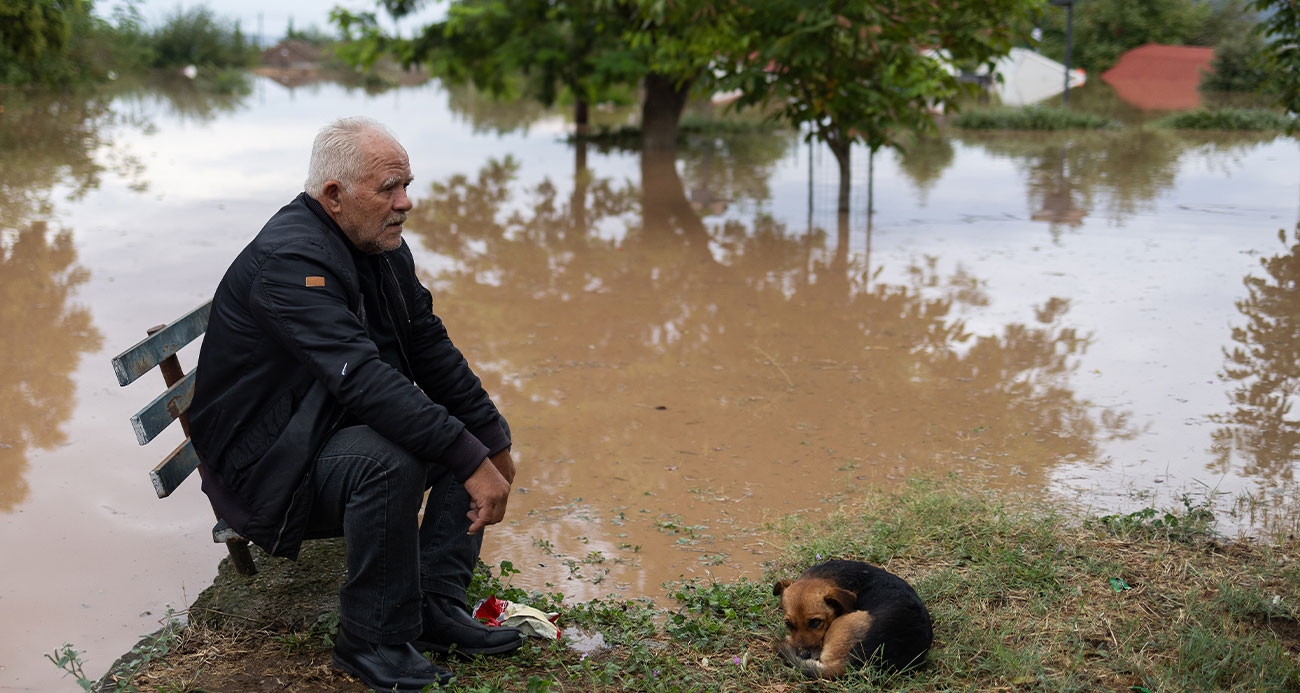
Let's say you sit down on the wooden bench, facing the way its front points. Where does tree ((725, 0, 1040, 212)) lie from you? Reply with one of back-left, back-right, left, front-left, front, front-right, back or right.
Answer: left

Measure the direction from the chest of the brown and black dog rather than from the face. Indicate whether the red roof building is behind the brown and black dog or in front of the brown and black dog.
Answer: behind

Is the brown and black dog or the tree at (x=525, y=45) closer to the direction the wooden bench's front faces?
the brown and black dog

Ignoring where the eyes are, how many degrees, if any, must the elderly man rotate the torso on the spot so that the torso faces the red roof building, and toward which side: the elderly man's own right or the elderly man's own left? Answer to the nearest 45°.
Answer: approximately 90° to the elderly man's own left

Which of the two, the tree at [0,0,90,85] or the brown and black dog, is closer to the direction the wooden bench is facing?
the brown and black dog

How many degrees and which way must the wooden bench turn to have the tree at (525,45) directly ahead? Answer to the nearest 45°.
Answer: approximately 135° to its left

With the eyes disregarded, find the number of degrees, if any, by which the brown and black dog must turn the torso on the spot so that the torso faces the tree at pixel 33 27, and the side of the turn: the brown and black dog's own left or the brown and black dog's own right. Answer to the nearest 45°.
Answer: approximately 90° to the brown and black dog's own right

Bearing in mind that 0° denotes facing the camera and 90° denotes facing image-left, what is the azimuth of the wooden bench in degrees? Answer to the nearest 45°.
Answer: approximately 315°

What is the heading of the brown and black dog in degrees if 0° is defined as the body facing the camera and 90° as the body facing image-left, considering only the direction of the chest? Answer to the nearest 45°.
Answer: approximately 45°
